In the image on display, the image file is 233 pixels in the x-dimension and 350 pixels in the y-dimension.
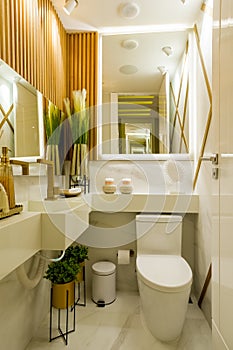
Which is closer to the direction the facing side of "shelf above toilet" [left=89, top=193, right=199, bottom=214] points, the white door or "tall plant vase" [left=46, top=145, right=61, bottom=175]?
the white door

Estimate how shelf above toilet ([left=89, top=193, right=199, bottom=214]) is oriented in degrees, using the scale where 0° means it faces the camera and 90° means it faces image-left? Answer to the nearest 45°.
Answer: approximately 0°

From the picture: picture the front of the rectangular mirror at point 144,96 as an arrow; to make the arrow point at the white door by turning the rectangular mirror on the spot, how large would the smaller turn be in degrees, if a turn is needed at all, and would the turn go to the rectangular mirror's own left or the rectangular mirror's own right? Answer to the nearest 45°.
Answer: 0° — it already faces it

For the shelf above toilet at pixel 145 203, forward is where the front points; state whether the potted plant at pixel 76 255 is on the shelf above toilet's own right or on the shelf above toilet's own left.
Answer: on the shelf above toilet's own right

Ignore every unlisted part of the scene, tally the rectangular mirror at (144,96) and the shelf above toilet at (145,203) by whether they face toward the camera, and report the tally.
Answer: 2

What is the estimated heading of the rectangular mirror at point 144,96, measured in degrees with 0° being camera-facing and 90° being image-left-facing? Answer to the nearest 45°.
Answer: approximately 0°
